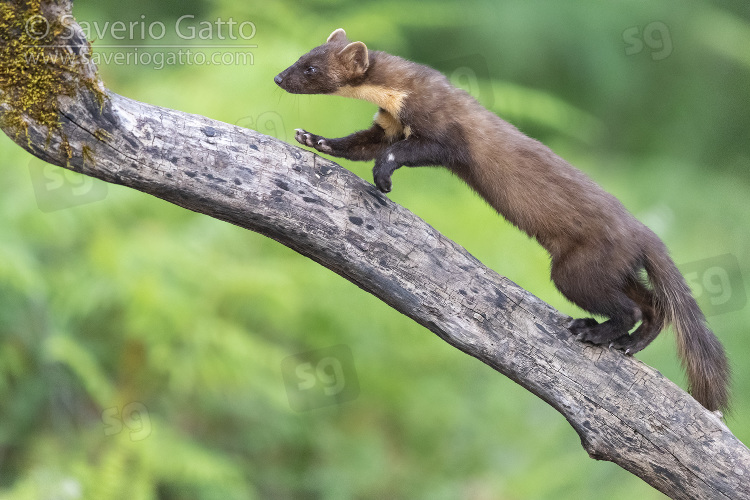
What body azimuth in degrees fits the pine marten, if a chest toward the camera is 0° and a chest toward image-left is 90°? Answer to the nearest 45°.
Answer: approximately 90°
